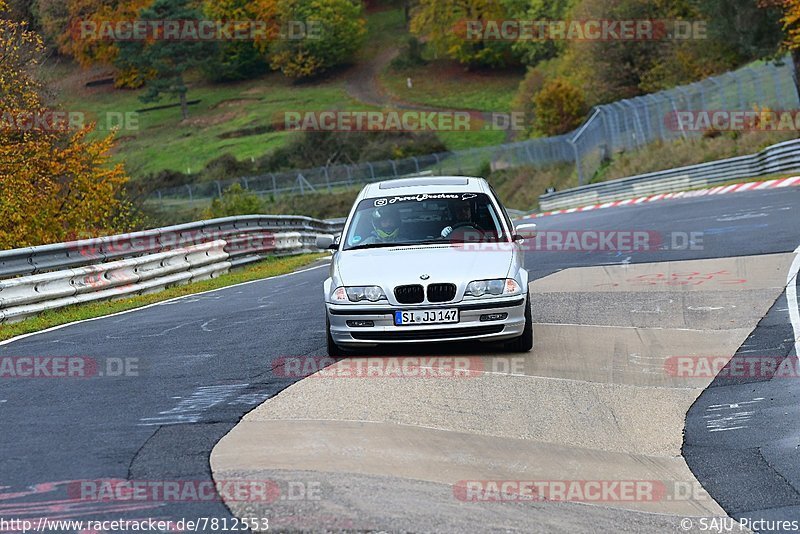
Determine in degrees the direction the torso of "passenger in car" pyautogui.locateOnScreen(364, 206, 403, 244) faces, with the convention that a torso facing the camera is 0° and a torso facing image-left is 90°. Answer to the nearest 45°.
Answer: approximately 0°

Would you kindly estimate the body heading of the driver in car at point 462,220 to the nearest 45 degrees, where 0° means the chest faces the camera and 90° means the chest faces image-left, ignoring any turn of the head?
approximately 0°

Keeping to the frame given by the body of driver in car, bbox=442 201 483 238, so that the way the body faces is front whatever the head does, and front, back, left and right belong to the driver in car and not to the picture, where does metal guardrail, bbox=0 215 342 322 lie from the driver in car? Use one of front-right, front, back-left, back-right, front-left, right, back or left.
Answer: back-right

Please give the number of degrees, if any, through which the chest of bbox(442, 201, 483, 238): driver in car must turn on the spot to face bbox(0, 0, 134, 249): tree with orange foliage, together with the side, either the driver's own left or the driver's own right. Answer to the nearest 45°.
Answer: approximately 135° to the driver's own right

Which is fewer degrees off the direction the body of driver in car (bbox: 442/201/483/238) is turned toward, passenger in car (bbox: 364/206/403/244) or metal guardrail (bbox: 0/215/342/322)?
the passenger in car

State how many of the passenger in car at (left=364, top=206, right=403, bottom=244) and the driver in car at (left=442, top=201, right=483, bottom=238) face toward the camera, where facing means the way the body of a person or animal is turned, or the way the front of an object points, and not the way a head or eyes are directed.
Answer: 2

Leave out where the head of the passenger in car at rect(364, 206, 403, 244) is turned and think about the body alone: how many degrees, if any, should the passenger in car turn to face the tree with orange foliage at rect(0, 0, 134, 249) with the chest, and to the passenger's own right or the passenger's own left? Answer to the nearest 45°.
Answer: approximately 135° to the passenger's own right

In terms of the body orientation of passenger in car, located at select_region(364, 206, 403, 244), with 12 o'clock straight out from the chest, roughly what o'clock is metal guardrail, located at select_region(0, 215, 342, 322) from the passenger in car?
The metal guardrail is roughly at 5 o'clock from the passenger in car.

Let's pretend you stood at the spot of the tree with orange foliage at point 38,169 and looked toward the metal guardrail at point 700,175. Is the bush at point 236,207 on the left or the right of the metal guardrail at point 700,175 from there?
left

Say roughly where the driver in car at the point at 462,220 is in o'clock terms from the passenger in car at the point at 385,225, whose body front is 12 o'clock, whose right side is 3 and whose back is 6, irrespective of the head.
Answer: the driver in car at the point at 462,220 is roughly at 9 o'clock from the passenger in car at the point at 385,225.
